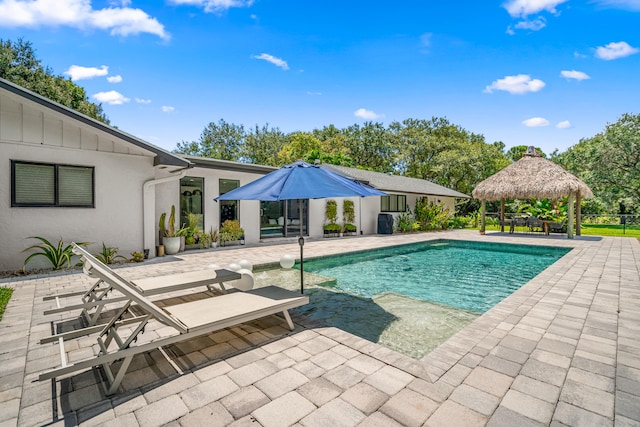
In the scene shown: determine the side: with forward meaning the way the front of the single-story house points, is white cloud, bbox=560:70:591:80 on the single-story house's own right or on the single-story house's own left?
on the single-story house's own left

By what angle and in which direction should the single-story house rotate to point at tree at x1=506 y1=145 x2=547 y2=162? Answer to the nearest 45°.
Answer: approximately 90° to its left

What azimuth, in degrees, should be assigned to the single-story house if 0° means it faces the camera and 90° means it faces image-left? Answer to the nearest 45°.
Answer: approximately 315°

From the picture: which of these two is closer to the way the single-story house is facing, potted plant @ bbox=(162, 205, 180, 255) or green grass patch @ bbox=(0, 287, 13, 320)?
the green grass patch

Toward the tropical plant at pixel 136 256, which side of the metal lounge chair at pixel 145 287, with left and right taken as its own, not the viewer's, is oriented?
left

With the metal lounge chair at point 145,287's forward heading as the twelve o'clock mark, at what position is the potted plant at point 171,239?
The potted plant is roughly at 9 o'clock from the metal lounge chair.

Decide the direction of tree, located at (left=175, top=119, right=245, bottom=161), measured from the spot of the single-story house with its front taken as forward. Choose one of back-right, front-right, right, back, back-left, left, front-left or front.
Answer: back-left

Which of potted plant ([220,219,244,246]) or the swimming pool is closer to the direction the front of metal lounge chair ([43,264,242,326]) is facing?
the swimming pool

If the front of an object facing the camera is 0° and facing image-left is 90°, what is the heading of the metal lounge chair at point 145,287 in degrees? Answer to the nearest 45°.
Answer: approximately 270°

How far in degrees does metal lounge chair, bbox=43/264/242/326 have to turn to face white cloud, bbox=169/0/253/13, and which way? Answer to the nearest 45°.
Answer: approximately 90° to its left
